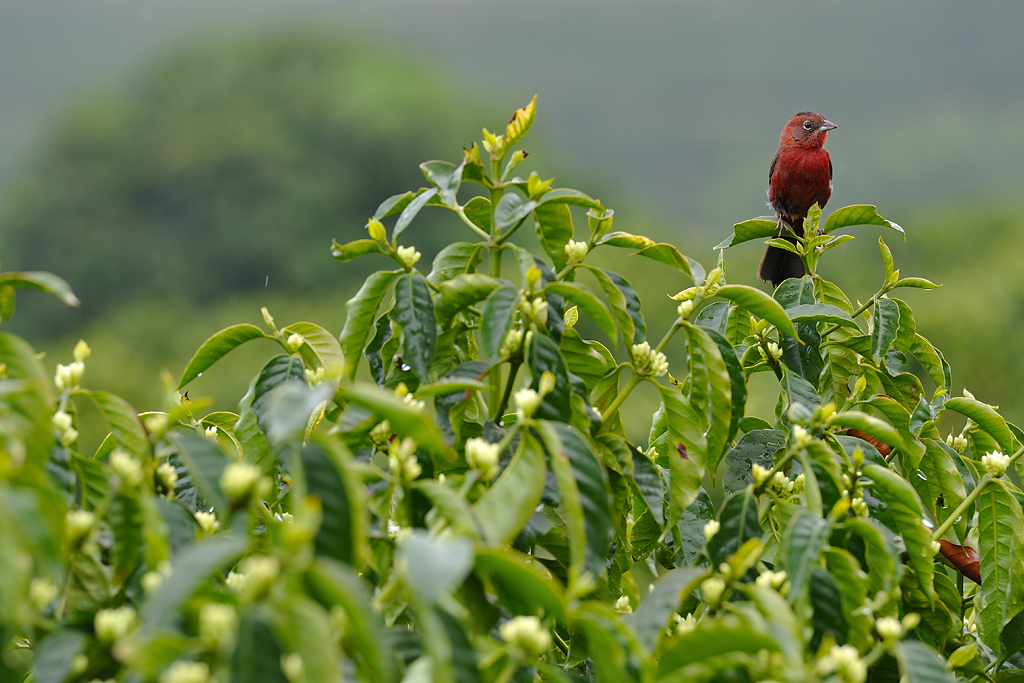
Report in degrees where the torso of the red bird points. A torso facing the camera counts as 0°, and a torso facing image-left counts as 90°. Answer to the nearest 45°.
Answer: approximately 315°
